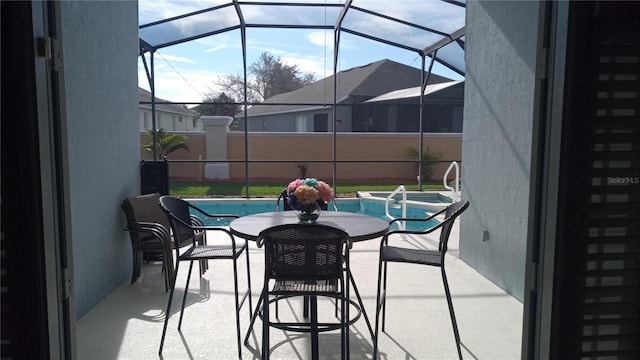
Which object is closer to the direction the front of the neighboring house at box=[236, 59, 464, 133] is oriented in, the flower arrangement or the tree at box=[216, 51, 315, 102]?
the tree

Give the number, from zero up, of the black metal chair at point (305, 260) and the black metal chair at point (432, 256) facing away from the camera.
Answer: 1

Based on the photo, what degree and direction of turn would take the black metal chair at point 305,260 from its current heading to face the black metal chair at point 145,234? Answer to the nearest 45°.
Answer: approximately 45° to its left

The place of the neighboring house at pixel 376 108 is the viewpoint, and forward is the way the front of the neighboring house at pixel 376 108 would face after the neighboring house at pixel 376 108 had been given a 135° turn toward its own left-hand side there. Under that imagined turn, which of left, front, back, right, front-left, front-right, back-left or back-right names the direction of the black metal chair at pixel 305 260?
front-left

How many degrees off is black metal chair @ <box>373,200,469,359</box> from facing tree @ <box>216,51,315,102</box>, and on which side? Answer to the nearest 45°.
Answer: approximately 45° to its right

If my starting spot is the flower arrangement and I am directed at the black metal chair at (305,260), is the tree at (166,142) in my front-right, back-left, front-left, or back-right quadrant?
back-right

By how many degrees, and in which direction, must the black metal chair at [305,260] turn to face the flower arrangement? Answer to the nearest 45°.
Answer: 0° — it already faces it

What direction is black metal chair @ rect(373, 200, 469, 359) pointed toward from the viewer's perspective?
to the viewer's left

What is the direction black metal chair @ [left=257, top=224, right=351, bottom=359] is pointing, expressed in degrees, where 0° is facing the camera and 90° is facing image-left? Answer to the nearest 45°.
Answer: approximately 180°

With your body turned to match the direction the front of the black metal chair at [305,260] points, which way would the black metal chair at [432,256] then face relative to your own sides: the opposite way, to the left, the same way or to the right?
to the left

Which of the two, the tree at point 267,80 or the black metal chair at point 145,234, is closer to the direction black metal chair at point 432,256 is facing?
the black metal chair
